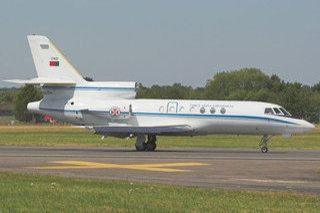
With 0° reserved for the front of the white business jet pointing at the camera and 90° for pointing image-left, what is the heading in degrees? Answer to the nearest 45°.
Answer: approximately 270°
